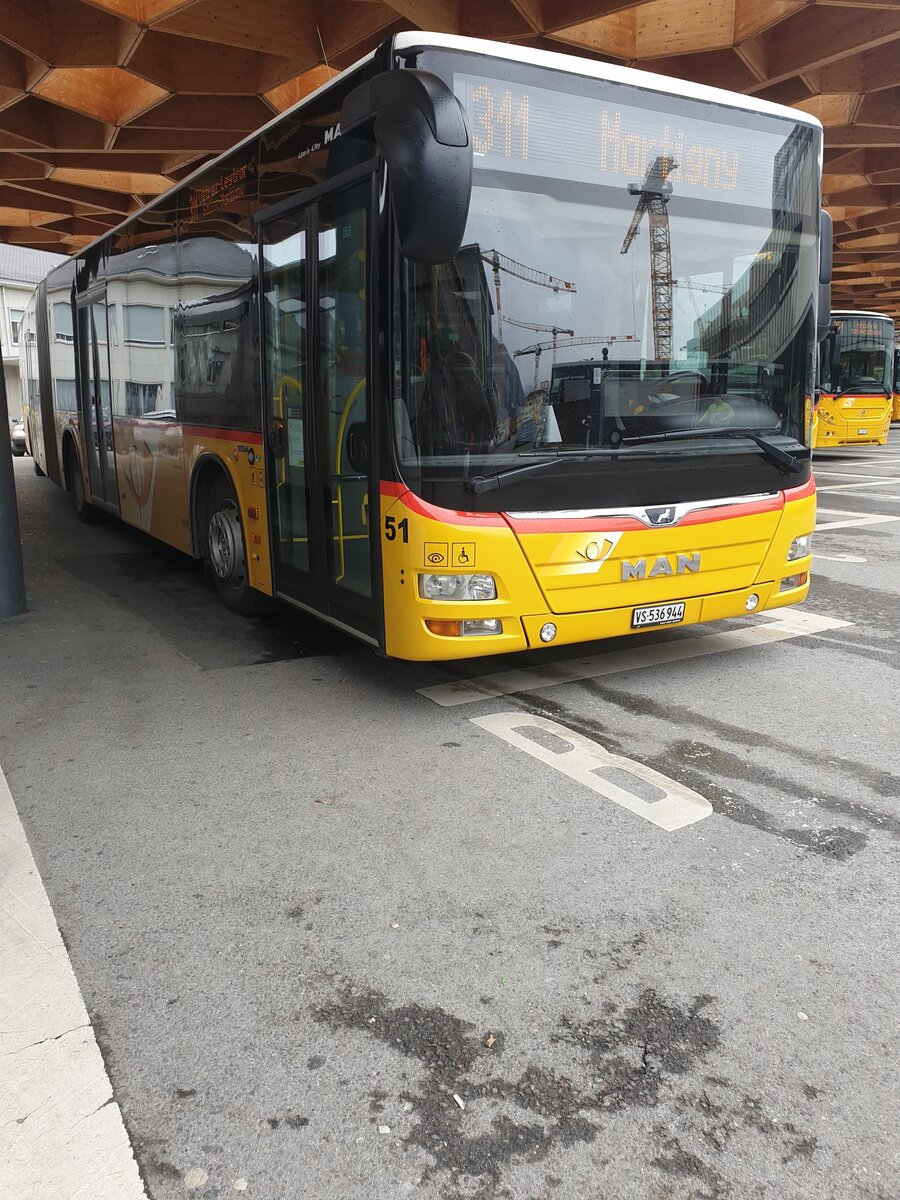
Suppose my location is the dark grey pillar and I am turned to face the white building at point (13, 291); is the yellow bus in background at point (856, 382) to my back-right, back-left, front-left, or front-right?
front-right

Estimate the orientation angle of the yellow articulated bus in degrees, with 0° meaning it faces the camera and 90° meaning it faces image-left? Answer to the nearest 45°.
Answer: approximately 315°

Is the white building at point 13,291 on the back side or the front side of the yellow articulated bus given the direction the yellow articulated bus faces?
on the back side

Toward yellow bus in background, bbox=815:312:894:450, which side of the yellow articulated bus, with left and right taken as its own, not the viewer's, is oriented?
left

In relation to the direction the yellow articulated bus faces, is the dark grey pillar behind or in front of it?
behind
